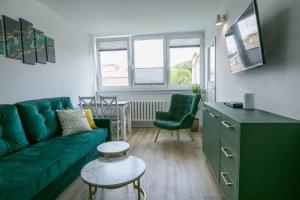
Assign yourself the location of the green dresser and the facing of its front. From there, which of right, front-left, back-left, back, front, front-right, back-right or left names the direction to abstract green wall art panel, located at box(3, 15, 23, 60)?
front-right

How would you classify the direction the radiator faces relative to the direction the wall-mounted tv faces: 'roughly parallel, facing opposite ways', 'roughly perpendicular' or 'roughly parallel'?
roughly perpendicular

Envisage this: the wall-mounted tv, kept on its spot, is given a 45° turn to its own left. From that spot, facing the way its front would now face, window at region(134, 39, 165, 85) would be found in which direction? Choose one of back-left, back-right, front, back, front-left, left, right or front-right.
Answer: back-right

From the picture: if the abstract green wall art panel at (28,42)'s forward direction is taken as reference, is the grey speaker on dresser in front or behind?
in front

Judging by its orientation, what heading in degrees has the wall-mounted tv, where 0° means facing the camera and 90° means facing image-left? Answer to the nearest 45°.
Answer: approximately 45°

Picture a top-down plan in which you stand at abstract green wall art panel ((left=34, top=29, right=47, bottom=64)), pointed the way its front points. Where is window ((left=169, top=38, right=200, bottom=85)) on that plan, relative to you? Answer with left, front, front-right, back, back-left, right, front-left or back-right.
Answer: front-left

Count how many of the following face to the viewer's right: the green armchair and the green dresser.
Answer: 0

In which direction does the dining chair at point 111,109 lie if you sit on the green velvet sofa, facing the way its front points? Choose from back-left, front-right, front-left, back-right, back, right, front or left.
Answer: left

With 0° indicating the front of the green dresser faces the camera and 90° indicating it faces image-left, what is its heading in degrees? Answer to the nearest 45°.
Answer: approximately 45°

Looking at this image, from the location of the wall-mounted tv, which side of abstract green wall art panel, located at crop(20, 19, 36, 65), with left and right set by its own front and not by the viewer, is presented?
front

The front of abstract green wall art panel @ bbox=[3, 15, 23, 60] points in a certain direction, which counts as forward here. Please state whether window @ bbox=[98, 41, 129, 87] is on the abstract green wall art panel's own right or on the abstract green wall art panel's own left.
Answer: on the abstract green wall art panel's own left

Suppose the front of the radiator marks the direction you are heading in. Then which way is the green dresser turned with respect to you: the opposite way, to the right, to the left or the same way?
to the right
